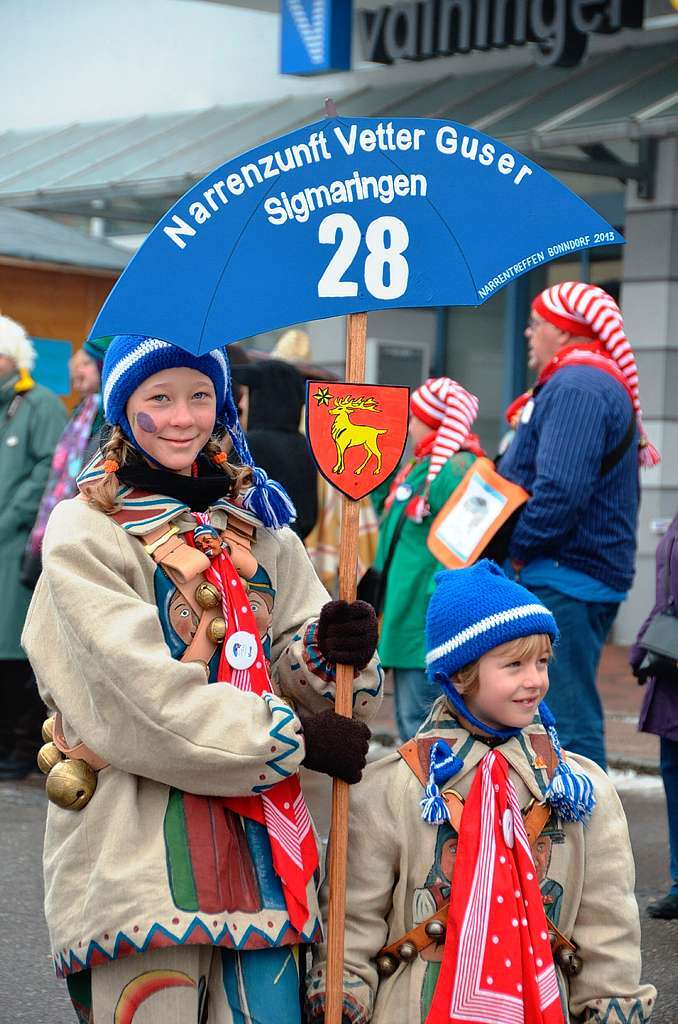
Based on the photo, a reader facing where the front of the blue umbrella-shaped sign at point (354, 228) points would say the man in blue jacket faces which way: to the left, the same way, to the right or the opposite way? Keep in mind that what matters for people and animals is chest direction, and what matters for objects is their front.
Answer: to the right

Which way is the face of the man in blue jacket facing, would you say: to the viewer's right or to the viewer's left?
to the viewer's left

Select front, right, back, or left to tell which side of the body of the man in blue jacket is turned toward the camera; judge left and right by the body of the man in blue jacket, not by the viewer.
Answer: left

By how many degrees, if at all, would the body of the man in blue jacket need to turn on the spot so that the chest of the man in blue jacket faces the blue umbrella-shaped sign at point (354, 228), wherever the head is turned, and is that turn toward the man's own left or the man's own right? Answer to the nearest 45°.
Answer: approximately 90° to the man's own left

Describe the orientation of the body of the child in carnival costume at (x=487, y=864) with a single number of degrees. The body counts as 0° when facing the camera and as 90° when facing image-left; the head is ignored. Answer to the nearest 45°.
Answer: approximately 0°

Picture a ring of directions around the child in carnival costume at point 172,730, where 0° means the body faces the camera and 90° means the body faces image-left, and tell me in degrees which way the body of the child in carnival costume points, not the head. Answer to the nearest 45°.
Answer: approximately 315°

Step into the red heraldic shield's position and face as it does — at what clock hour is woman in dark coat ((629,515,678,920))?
The woman in dark coat is roughly at 7 o'clock from the red heraldic shield.

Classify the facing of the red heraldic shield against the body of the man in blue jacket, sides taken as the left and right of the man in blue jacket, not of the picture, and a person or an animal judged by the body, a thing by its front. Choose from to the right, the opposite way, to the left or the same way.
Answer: to the left

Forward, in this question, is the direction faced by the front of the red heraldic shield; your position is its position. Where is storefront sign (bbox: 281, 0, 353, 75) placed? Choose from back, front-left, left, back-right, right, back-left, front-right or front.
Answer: back

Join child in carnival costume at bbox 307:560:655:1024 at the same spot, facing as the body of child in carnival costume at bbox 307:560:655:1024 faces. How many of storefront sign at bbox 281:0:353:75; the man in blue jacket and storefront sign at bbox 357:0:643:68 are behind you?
3

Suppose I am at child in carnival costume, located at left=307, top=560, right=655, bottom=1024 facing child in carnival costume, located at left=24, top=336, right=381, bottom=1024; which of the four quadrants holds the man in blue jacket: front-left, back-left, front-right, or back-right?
back-right

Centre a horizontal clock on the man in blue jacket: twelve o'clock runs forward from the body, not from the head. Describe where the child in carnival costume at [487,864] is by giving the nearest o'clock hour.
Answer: The child in carnival costume is roughly at 9 o'clock from the man in blue jacket.

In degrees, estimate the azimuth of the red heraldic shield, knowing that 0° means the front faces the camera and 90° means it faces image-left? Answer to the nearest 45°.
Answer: approximately 0°
